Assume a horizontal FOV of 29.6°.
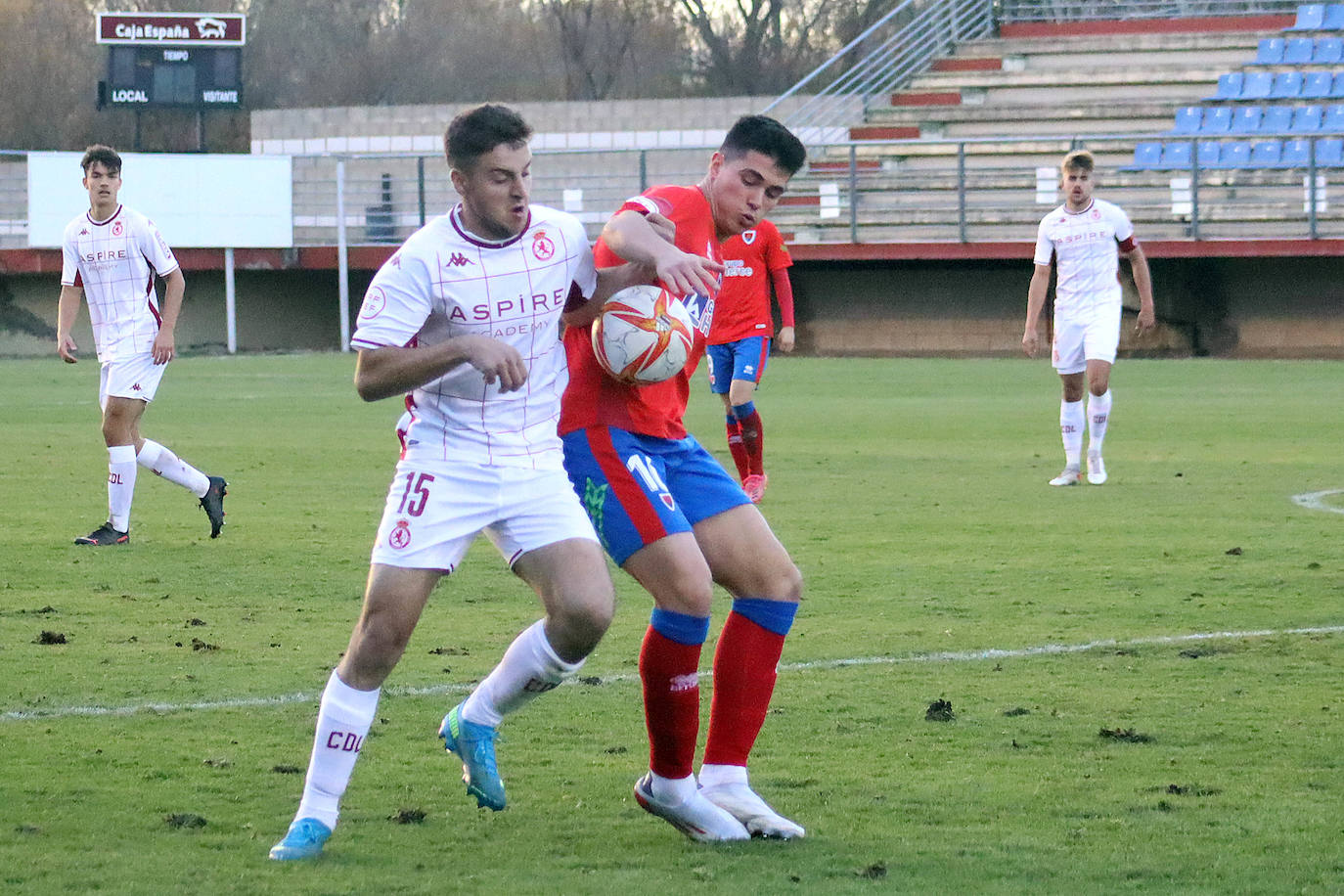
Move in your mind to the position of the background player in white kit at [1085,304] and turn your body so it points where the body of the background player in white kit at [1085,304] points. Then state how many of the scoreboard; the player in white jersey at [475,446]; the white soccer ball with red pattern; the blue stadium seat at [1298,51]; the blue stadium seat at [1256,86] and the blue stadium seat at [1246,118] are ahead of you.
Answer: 2

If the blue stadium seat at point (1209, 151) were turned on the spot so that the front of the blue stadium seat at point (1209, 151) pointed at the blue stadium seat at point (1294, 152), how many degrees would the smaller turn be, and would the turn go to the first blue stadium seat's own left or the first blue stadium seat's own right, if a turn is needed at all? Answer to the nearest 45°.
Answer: approximately 90° to the first blue stadium seat's own left

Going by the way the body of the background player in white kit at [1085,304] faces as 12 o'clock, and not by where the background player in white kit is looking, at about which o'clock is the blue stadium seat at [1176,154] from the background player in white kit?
The blue stadium seat is roughly at 6 o'clock from the background player in white kit.

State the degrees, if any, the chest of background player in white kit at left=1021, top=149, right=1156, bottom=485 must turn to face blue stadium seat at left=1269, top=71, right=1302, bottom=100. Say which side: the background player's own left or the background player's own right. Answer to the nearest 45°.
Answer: approximately 180°

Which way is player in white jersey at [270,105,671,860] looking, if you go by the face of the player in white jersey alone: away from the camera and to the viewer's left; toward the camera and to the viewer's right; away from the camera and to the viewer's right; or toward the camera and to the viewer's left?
toward the camera and to the viewer's right

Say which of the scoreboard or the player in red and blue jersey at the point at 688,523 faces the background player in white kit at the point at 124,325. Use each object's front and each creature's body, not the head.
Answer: the scoreboard

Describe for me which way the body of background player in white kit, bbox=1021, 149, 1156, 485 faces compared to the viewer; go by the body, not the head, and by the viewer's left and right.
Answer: facing the viewer

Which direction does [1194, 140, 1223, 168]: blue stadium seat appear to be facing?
toward the camera

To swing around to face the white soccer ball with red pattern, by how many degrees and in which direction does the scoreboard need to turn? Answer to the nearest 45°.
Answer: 0° — it already faces it

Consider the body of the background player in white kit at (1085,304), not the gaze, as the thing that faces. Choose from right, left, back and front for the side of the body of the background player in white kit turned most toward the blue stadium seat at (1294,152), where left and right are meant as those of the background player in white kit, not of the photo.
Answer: back

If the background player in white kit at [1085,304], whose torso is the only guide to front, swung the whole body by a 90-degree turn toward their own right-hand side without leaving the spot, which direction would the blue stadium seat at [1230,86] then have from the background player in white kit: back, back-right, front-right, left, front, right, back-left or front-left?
right

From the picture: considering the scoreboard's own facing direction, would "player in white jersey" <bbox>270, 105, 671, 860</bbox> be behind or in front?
in front

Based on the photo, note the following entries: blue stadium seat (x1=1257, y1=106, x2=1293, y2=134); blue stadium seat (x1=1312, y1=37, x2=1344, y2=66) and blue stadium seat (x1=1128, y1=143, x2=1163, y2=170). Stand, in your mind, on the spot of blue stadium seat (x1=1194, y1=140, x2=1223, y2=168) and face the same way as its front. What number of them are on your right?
1

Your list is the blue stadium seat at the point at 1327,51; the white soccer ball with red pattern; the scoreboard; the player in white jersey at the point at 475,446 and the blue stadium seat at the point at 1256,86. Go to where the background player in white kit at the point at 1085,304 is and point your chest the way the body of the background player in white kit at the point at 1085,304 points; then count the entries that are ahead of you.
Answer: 2

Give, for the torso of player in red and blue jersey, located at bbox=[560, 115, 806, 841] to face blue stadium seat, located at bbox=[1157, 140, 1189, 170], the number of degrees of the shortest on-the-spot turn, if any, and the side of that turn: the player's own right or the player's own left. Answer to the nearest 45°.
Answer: approximately 135° to the player's own left
